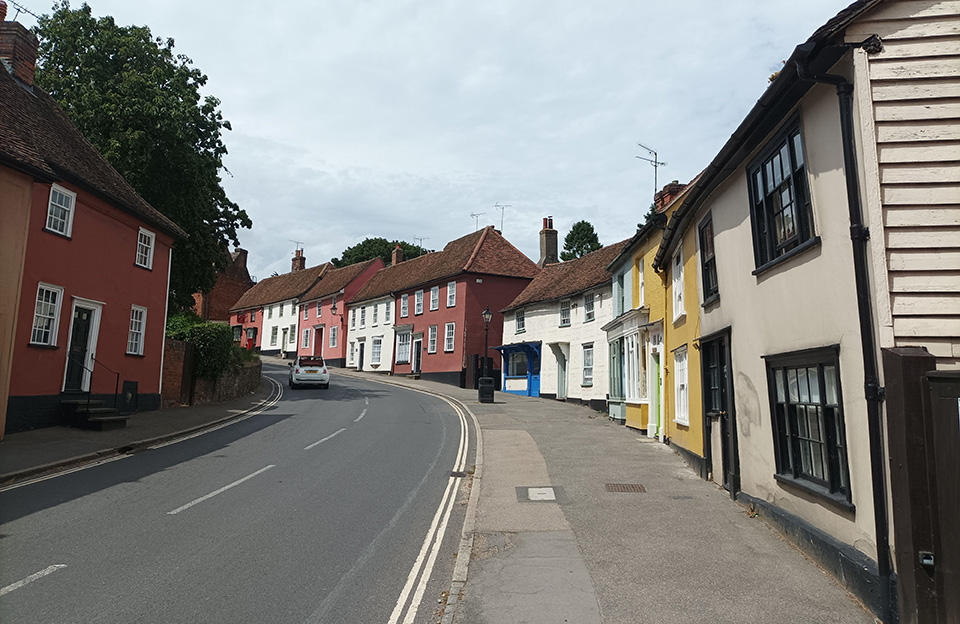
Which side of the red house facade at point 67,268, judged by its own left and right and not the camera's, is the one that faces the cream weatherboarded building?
front

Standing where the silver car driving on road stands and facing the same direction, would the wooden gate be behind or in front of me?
behind

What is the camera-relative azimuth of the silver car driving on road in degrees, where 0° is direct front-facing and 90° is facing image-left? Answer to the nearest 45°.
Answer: approximately 180°

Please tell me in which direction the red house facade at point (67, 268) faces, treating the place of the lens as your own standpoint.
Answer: facing the viewer and to the right of the viewer

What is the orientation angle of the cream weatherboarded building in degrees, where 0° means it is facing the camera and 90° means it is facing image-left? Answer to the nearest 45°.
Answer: approximately 90°

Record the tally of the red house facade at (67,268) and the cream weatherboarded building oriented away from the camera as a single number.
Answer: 0

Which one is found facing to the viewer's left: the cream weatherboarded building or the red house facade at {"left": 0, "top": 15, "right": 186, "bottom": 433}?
the cream weatherboarded building

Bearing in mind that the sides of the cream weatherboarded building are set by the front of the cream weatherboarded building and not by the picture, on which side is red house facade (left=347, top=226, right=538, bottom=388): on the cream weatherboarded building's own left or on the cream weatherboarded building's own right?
on the cream weatherboarded building's own right

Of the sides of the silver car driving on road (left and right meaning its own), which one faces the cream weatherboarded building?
back

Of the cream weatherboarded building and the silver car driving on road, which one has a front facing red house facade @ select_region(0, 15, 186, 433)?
the cream weatherboarded building

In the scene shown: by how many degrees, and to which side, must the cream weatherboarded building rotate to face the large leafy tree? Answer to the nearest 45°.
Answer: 0° — it already faces it

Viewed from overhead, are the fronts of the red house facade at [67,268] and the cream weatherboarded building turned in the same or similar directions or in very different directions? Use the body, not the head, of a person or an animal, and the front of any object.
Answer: very different directions

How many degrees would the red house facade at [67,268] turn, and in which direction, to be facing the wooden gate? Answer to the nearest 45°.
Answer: approximately 45° to its right

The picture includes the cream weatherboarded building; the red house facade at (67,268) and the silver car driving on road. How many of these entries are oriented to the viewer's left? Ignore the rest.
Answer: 1

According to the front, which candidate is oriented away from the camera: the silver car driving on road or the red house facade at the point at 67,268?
the silver car driving on road

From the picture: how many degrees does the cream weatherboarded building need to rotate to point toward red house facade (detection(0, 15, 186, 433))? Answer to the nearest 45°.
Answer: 0° — it already faces it
